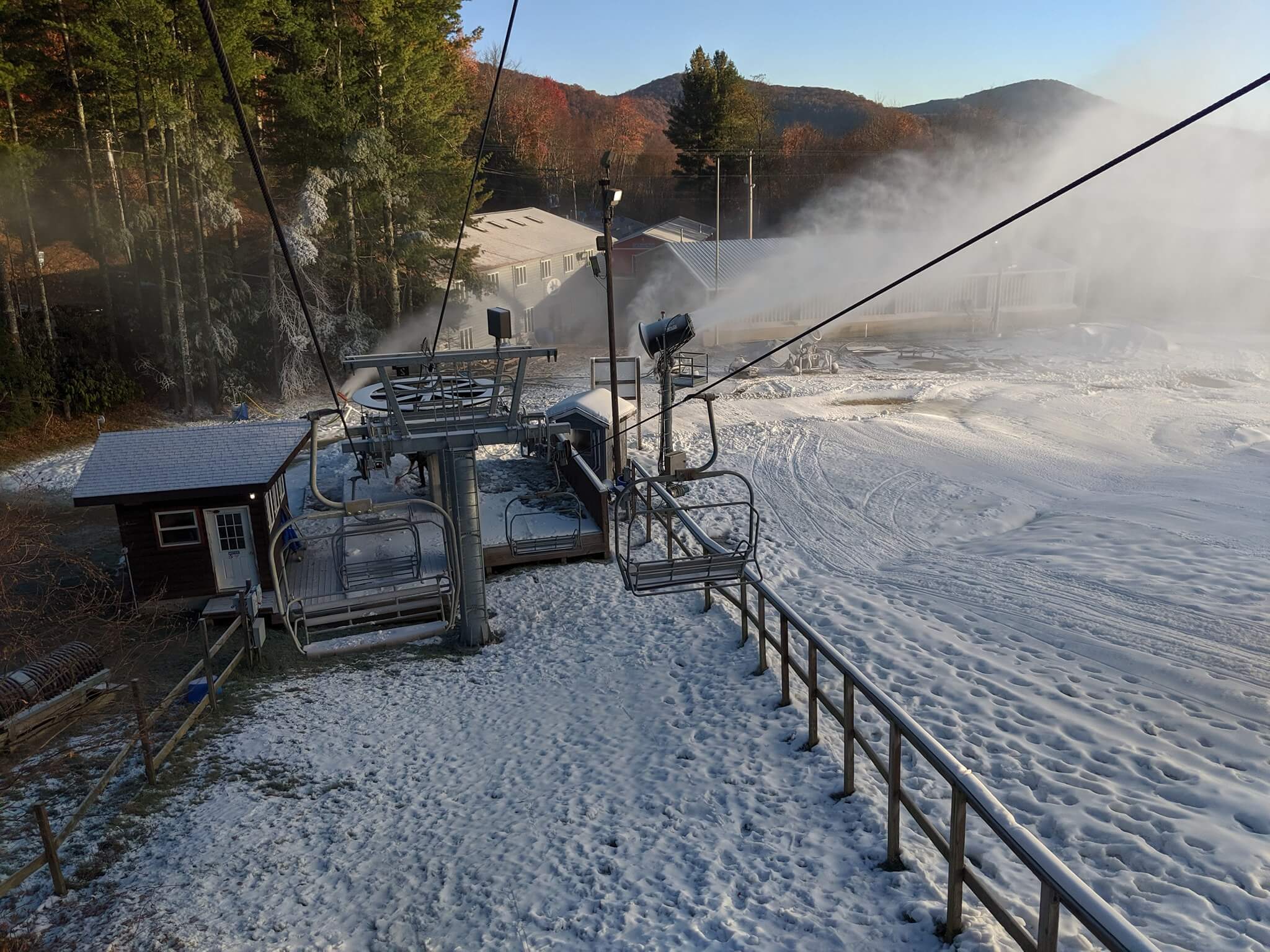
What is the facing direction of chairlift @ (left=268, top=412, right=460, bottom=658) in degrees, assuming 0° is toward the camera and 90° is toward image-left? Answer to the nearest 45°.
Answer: approximately 0°

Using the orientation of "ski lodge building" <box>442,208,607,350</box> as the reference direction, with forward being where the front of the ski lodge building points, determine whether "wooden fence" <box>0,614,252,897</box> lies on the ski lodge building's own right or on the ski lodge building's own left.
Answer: on the ski lodge building's own right

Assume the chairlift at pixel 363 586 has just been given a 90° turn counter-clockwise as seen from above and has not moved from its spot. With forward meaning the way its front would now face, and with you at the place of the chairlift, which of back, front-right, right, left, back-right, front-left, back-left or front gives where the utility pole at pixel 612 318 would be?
front-left

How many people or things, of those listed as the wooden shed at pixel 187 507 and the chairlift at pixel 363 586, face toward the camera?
2

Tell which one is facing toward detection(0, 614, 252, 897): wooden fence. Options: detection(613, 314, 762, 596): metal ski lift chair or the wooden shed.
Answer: the wooden shed
